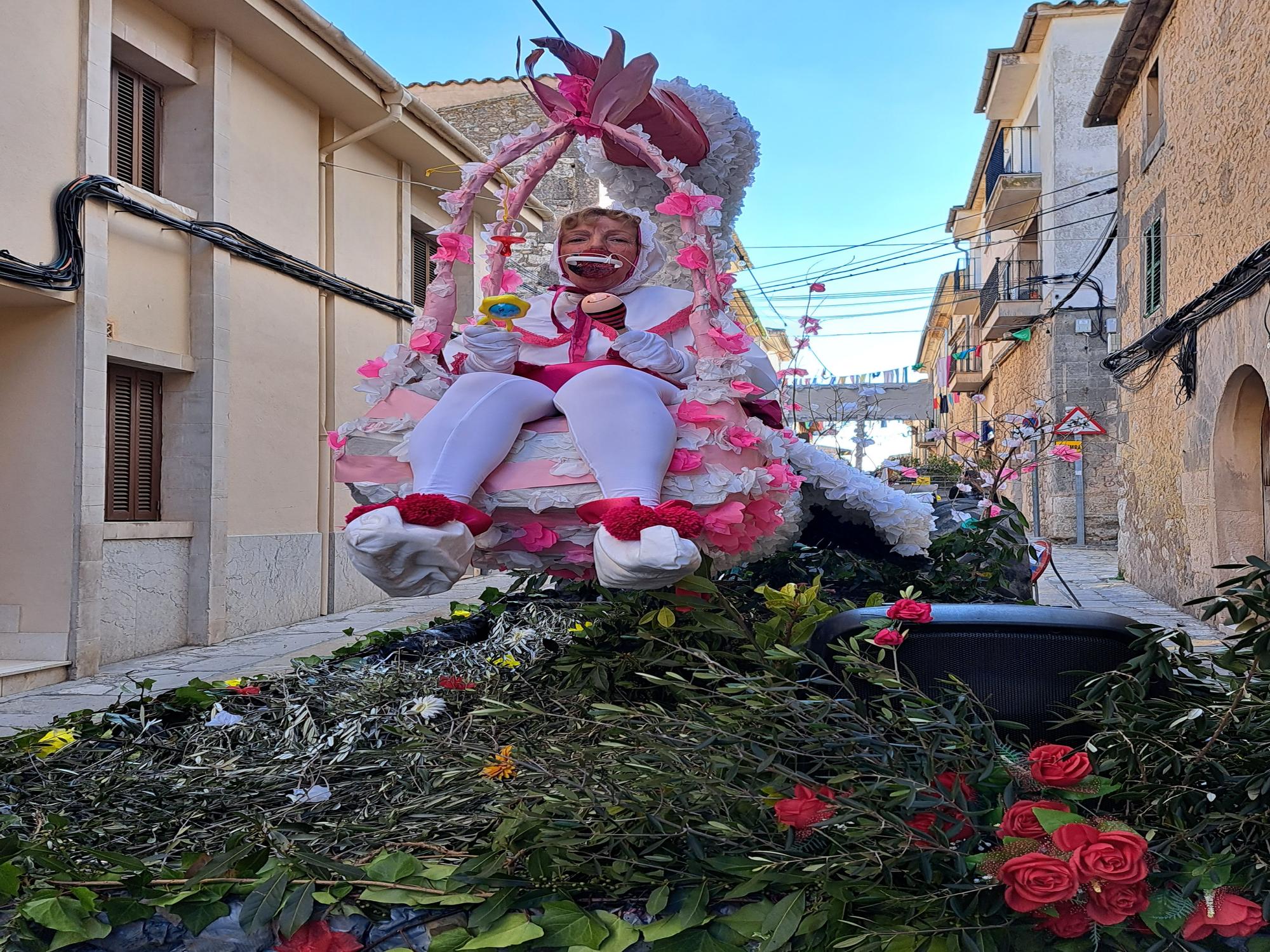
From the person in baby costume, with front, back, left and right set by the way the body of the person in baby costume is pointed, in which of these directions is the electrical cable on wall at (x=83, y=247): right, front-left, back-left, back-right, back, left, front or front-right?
back-right

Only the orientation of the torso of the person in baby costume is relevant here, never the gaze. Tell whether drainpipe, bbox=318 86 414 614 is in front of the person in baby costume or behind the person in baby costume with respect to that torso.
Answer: behind

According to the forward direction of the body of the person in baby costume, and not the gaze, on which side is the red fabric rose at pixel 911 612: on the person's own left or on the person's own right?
on the person's own left

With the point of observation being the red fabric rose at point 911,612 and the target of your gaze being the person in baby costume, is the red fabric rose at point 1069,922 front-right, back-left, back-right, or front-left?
back-left

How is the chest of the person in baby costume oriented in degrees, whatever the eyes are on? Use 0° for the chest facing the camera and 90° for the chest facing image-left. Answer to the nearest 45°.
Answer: approximately 0°

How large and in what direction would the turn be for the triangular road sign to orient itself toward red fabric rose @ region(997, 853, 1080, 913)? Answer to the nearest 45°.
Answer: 0° — it already faces it

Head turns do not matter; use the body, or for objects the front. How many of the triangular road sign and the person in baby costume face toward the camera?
2

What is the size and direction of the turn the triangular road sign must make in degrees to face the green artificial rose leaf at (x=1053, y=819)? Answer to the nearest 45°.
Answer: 0° — it already faces it

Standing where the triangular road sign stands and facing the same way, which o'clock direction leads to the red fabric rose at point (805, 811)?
The red fabric rose is roughly at 12 o'clock from the triangular road sign.

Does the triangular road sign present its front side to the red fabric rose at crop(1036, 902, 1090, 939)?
yes

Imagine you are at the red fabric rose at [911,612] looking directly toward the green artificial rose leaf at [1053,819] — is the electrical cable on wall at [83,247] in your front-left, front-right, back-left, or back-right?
back-right

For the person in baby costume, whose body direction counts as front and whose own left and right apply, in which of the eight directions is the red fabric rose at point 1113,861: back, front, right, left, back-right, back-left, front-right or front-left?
front-left

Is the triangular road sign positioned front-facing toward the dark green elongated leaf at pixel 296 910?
yes
